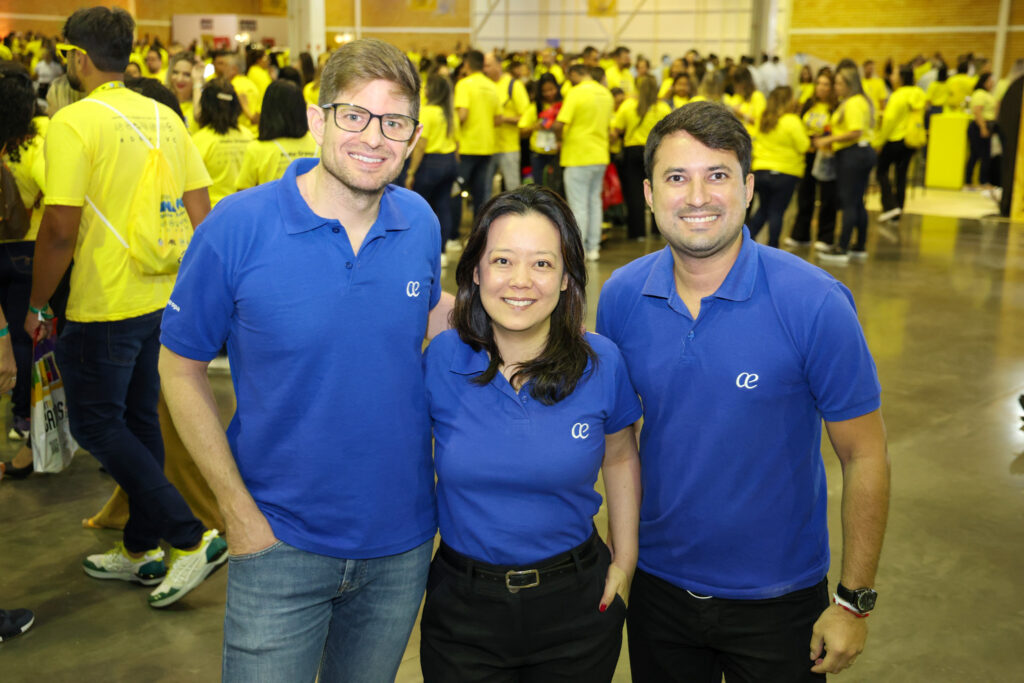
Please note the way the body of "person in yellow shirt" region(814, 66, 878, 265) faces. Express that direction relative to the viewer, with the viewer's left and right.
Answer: facing to the left of the viewer

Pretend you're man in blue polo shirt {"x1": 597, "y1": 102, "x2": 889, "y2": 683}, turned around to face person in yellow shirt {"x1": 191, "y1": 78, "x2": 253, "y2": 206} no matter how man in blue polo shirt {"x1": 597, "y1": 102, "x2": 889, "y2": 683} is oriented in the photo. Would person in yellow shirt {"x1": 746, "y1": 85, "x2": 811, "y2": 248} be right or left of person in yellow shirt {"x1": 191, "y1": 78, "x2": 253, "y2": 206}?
right

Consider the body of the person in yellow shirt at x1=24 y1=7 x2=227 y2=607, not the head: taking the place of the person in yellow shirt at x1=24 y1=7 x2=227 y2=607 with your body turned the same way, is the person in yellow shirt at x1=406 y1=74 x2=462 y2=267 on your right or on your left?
on your right

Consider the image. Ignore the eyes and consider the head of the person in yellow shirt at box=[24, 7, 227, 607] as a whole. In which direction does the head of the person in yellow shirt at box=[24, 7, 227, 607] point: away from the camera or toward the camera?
away from the camera

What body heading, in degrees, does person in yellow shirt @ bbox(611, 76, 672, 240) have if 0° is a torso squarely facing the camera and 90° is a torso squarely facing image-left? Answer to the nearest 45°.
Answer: approximately 180°

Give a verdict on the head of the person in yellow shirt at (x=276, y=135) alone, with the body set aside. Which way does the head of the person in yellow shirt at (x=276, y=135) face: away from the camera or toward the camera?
away from the camera

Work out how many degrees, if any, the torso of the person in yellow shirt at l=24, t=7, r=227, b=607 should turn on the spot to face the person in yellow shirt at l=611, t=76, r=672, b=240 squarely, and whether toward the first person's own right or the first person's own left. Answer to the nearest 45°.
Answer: approximately 90° to the first person's own right

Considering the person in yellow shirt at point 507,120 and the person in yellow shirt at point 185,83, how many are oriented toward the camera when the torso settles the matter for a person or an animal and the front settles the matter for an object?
1
